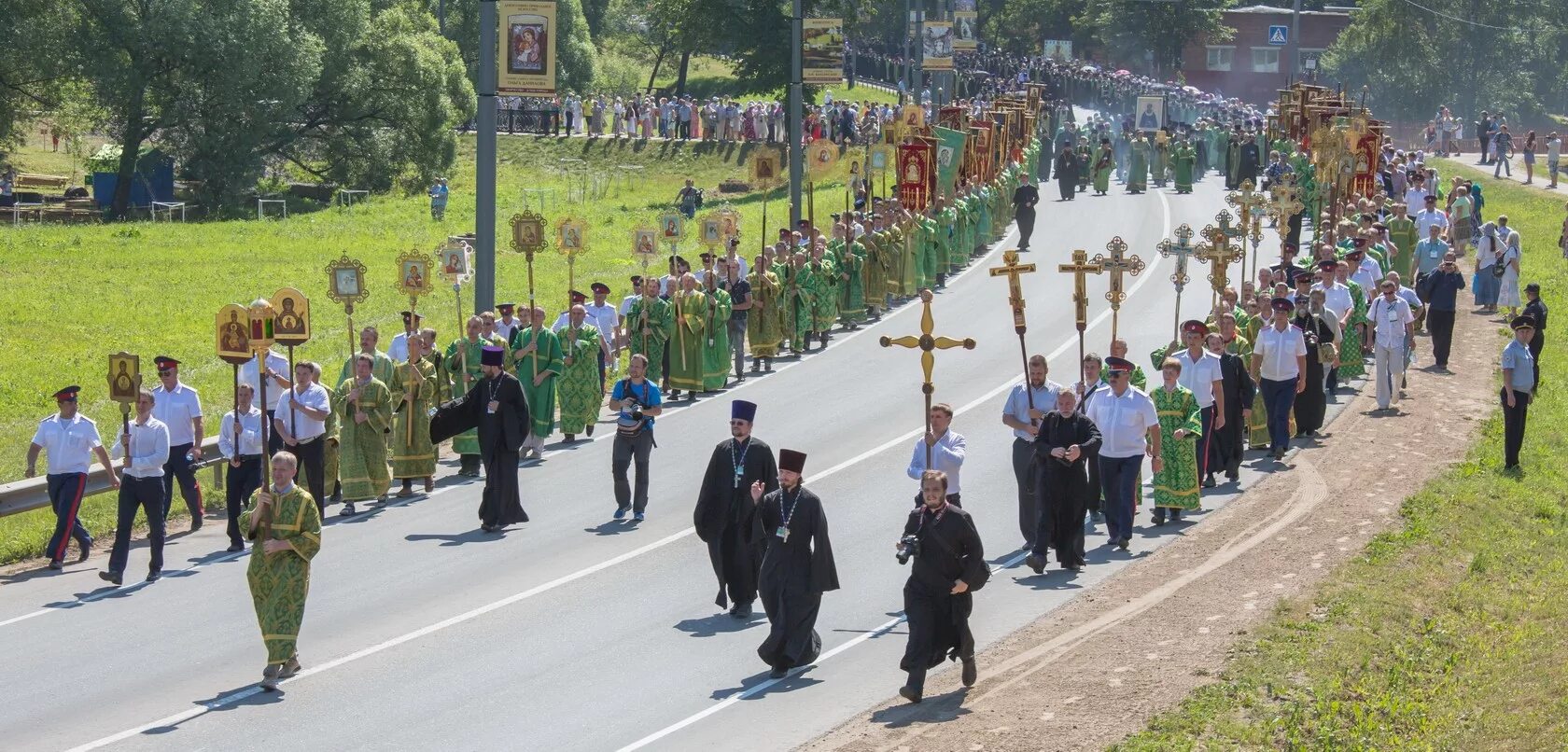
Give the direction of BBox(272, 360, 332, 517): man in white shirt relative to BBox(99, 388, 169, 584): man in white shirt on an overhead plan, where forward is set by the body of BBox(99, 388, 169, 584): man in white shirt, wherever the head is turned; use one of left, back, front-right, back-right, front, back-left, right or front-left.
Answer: back

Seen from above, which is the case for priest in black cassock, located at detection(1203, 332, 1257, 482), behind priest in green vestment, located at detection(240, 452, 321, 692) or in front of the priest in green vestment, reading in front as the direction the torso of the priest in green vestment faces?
behind

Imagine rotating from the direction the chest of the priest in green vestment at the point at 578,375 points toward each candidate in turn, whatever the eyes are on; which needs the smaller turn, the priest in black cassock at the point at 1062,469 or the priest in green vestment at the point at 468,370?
the priest in green vestment

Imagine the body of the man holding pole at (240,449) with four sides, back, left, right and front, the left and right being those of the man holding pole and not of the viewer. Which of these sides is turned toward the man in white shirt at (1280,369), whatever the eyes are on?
left

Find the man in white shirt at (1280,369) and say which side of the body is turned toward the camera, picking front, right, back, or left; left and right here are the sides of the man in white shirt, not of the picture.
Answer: front

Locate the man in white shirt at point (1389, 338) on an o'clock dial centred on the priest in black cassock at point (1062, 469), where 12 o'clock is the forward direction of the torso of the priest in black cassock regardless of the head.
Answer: The man in white shirt is roughly at 7 o'clock from the priest in black cassock.

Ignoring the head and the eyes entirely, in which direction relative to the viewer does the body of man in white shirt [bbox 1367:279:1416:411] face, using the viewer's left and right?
facing the viewer

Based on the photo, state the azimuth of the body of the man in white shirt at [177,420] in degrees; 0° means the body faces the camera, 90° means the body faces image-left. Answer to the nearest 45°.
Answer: approximately 45°

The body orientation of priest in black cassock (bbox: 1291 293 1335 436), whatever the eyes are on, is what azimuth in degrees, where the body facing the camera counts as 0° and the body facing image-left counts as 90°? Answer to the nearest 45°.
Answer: approximately 45°

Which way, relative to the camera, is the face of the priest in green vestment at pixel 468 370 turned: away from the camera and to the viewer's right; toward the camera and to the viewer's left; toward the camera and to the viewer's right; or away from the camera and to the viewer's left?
toward the camera and to the viewer's left

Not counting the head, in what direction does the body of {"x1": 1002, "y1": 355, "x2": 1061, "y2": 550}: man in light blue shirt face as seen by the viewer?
toward the camera

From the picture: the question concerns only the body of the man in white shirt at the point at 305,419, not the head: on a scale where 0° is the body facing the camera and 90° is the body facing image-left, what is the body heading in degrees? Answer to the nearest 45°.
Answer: approximately 45°

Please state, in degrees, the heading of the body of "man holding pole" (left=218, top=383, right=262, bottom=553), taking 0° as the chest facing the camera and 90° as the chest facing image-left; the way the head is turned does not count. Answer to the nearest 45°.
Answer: approximately 0°

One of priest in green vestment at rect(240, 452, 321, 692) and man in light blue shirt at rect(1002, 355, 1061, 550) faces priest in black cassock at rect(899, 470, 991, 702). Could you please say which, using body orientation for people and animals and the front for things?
the man in light blue shirt

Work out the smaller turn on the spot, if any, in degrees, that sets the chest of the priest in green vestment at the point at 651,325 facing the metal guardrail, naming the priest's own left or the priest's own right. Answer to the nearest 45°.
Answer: approximately 45° to the priest's own right
